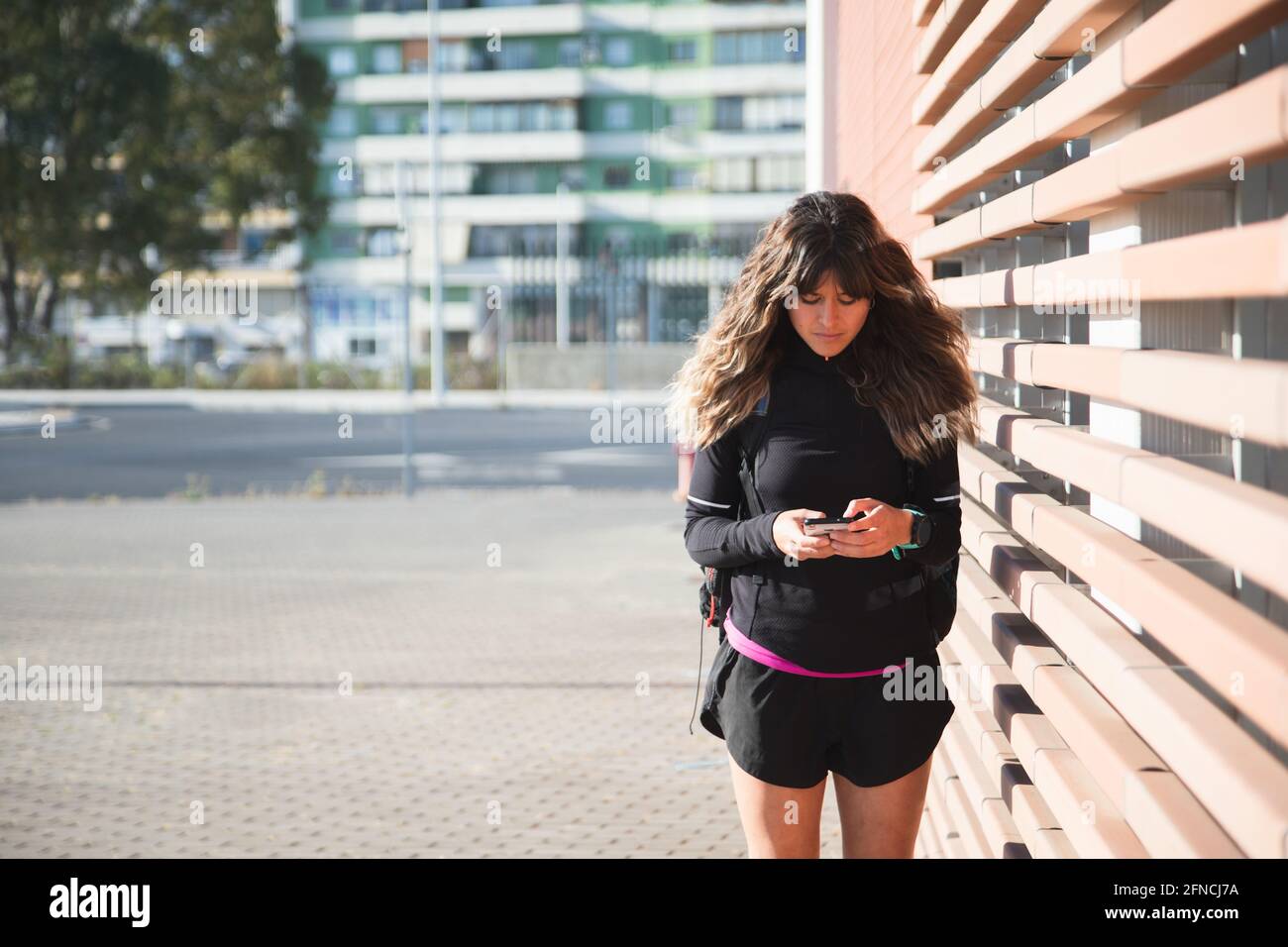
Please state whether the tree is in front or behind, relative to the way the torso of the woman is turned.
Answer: behind

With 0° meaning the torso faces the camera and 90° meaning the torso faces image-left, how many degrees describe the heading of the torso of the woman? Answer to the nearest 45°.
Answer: approximately 0°

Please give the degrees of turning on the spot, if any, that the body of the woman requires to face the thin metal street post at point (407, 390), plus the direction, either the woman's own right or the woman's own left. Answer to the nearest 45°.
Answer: approximately 180°
